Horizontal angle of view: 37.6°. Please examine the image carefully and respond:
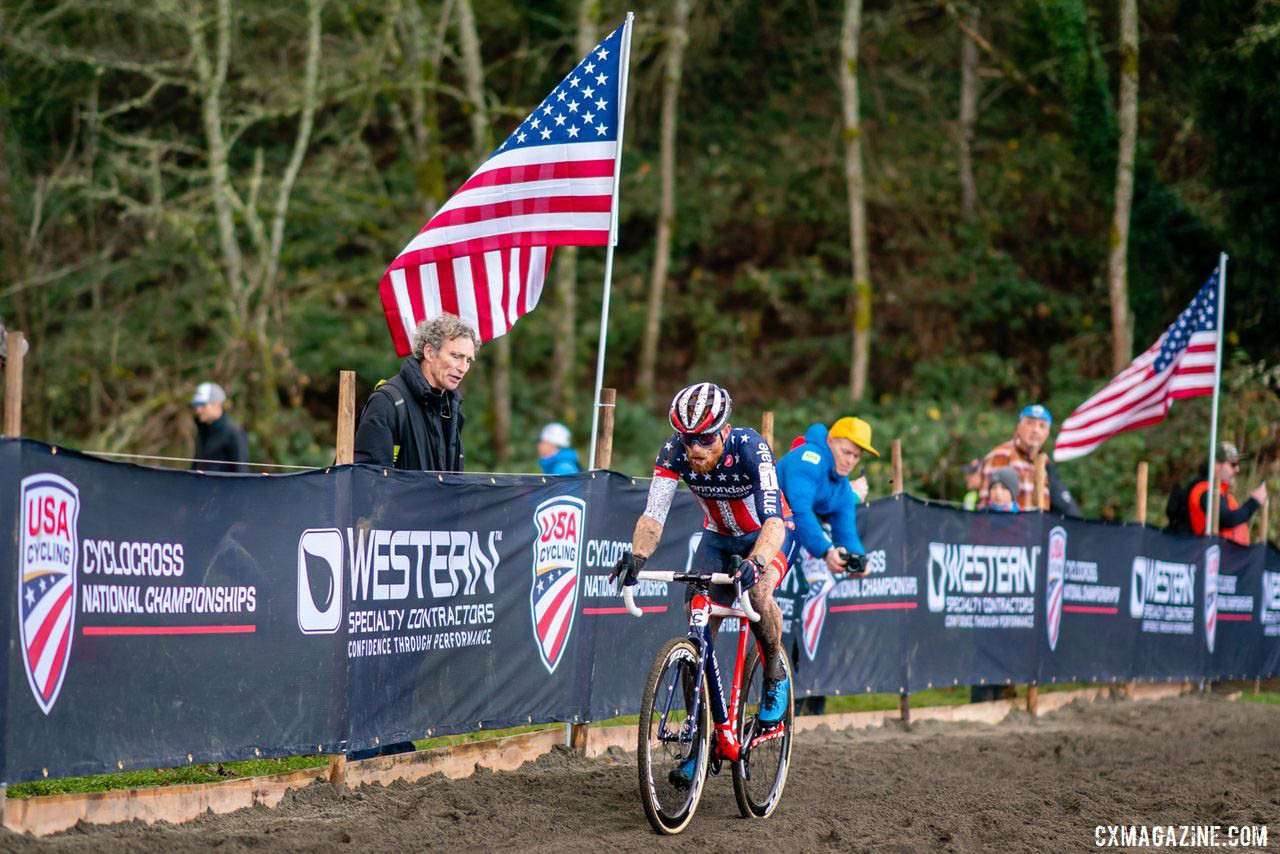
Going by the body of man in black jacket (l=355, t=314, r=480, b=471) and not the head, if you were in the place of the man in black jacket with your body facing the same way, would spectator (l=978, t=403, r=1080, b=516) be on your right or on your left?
on your left

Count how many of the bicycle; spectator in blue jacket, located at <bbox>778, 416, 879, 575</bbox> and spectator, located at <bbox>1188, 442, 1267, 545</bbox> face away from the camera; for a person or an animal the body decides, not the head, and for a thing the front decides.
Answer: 0

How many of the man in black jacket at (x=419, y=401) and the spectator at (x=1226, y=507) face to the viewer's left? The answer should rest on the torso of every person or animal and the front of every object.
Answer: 0

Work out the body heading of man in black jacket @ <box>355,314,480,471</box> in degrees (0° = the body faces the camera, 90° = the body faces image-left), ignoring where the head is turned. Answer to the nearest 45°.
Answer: approximately 315°

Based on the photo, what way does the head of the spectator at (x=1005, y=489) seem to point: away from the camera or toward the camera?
toward the camera

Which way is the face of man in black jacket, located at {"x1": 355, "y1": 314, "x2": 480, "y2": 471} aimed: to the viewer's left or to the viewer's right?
to the viewer's right

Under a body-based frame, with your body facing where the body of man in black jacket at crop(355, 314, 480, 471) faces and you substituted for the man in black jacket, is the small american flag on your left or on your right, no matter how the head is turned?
on your left

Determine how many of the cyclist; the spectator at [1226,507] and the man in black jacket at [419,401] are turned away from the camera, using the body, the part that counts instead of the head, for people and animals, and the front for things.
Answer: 0

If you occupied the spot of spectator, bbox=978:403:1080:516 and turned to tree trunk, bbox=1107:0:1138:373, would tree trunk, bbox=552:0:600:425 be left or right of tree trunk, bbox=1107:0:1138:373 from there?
left

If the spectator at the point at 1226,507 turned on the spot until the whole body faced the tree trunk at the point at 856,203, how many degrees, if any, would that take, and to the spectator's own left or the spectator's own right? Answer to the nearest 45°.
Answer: approximately 180°

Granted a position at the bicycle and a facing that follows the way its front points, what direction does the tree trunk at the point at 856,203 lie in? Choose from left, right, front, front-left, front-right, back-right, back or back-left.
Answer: back-right

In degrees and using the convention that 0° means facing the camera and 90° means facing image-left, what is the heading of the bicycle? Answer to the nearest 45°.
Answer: approximately 45°
